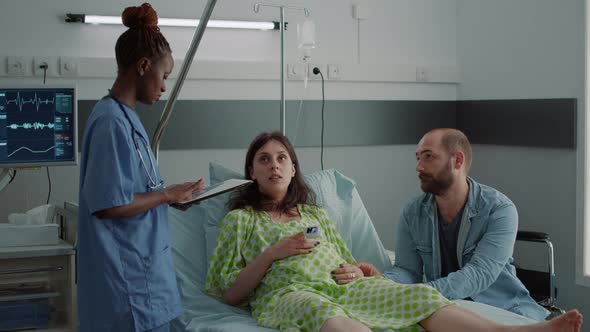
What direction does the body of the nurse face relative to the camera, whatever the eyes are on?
to the viewer's right

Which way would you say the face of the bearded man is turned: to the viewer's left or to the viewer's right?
to the viewer's left

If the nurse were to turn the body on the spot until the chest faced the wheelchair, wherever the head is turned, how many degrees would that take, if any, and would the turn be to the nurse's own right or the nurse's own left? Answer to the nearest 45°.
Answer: approximately 45° to the nurse's own left

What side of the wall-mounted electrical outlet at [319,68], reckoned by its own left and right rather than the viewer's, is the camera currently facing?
front

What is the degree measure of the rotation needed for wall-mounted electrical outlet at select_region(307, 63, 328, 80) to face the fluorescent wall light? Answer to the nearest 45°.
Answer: approximately 45° to its right

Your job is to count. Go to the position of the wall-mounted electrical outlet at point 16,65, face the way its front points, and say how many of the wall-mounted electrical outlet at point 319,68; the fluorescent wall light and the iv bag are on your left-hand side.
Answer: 3

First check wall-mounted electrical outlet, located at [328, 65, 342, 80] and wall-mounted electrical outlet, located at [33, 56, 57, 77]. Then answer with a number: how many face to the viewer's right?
0

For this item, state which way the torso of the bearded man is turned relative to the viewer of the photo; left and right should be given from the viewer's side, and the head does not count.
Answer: facing the viewer and to the left of the viewer

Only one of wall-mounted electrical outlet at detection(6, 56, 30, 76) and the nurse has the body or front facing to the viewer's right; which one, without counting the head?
the nurse

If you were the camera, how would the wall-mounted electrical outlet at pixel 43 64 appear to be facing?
facing the viewer

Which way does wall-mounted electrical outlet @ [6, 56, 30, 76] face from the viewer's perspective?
toward the camera

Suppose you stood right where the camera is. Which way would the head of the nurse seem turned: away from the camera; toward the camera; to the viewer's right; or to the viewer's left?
to the viewer's right

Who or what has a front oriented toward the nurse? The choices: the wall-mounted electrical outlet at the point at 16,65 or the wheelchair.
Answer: the wall-mounted electrical outlet
